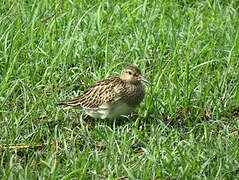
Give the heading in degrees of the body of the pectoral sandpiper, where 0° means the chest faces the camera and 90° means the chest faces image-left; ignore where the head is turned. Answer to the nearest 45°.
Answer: approximately 270°
